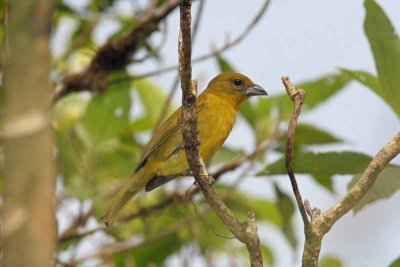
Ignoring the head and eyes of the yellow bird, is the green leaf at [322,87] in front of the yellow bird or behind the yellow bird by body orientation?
in front

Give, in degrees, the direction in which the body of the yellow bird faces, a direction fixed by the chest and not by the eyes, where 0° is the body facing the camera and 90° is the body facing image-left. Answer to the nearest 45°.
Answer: approximately 270°

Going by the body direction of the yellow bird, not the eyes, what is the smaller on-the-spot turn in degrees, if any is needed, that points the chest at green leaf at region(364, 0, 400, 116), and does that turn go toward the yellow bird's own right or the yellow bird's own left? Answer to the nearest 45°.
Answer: approximately 45° to the yellow bird's own right
